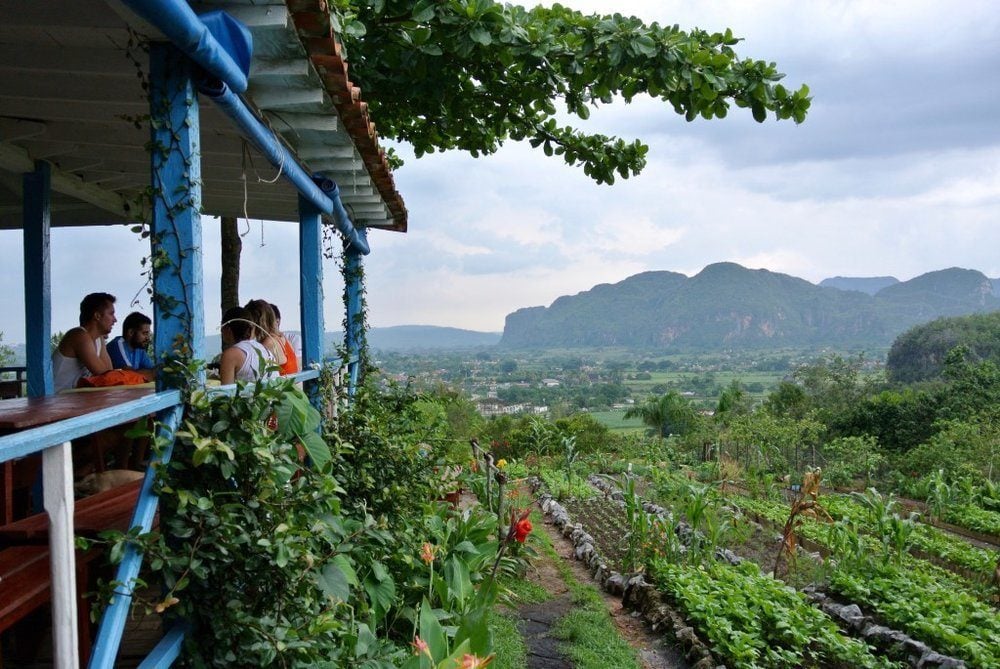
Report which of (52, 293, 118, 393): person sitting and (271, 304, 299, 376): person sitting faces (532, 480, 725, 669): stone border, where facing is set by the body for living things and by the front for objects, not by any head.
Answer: (52, 293, 118, 393): person sitting

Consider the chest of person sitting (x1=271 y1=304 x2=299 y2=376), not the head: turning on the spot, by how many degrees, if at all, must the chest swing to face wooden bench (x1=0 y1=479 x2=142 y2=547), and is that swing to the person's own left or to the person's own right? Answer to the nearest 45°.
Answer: approximately 90° to the person's own left

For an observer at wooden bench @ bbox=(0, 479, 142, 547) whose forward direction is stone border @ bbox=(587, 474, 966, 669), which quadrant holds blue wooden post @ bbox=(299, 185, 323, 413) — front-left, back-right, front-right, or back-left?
front-left

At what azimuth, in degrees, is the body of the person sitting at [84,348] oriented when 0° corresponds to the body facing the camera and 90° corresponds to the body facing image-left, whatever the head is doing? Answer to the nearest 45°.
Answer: approximately 270°

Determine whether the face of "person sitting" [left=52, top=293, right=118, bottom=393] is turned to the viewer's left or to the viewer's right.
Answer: to the viewer's right

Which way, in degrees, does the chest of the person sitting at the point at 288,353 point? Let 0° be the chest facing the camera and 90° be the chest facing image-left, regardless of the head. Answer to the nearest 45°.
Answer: approximately 90°

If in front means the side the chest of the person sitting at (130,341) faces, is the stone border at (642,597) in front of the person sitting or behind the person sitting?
in front

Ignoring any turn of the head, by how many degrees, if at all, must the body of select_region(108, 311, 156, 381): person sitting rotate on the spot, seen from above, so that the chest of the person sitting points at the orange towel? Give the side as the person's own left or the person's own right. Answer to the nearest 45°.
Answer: approximately 45° to the person's own right

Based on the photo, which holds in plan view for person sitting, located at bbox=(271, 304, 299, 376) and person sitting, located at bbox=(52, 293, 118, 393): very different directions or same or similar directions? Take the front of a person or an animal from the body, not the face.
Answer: very different directions

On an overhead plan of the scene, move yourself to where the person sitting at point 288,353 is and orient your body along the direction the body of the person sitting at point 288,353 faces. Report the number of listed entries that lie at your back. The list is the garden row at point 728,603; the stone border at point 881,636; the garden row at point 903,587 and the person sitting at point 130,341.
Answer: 3

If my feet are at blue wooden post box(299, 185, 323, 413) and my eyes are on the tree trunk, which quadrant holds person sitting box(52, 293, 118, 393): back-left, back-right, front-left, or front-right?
front-left
